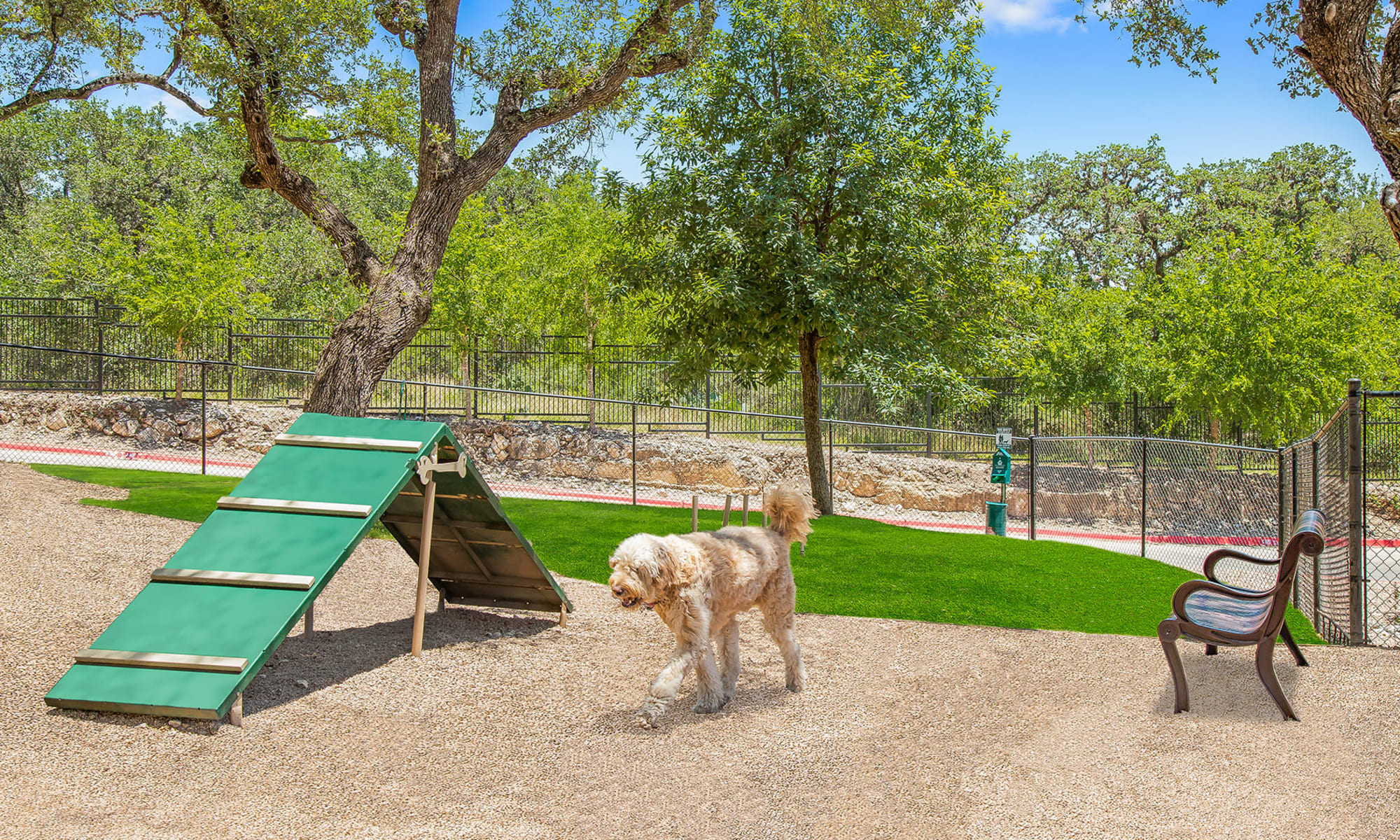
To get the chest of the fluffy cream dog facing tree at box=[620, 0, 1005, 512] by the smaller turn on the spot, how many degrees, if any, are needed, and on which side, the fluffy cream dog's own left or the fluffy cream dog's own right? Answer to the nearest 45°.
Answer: approximately 135° to the fluffy cream dog's own right

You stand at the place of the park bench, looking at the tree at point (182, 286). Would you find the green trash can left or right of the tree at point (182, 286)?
right

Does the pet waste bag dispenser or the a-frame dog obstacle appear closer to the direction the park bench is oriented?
the a-frame dog obstacle

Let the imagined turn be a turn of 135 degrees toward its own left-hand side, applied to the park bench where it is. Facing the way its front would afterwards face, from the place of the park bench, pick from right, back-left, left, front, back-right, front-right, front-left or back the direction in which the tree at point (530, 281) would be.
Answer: back

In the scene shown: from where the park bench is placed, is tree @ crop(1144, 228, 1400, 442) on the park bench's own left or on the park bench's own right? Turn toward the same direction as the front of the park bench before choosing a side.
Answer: on the park bench's own right

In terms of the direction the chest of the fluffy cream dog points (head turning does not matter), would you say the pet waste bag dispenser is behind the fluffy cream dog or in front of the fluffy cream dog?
behind

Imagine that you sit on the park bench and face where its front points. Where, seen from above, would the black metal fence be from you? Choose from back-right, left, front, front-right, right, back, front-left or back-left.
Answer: front-right

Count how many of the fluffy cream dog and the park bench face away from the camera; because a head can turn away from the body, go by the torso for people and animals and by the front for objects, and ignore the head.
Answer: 0

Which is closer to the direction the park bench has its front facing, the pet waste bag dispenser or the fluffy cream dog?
the fluffy cream dog

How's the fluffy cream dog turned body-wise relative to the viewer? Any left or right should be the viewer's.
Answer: facing the viewer and to the left of the viewer

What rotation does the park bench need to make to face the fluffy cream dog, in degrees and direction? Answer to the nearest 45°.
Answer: approximately 45° to its left

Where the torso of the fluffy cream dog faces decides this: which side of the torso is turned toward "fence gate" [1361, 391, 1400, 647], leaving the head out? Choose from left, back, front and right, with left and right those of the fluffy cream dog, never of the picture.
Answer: back

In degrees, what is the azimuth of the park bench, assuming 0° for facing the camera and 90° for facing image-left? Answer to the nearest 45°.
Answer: approximately 90°

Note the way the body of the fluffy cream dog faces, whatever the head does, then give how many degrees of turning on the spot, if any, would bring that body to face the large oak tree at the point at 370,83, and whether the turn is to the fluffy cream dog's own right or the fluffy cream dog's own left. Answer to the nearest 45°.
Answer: approximately 90° to the fluffy cream dog's own right

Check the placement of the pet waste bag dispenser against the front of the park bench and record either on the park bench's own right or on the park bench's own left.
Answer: on the park bench's own right

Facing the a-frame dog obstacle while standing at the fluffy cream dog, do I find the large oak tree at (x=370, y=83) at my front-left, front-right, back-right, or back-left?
front-right
